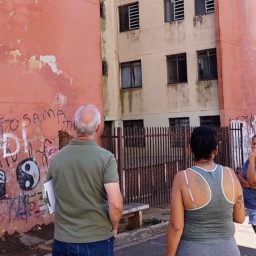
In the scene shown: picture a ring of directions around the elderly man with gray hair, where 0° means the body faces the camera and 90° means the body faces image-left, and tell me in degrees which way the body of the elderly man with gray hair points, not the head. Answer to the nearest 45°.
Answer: approximately 180°

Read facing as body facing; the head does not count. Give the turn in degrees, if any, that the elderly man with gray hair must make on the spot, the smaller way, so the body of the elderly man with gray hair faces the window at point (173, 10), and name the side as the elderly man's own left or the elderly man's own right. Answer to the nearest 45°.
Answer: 0° — they already face it

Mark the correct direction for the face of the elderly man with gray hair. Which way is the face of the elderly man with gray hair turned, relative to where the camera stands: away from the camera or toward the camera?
away from the camera

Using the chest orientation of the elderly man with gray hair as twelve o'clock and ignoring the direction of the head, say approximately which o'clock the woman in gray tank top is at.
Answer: The woman in gray tank top is roughly at 4 o'clock from the elderly man with gray hair.

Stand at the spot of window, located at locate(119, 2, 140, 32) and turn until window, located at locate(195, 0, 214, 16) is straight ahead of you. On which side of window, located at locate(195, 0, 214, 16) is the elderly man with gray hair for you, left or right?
right

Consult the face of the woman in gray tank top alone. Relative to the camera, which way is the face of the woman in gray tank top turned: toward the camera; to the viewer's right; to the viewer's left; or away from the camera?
away from the camera

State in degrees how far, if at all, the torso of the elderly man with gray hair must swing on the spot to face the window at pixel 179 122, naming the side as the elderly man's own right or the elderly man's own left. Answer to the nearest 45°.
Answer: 0° — they already face it
